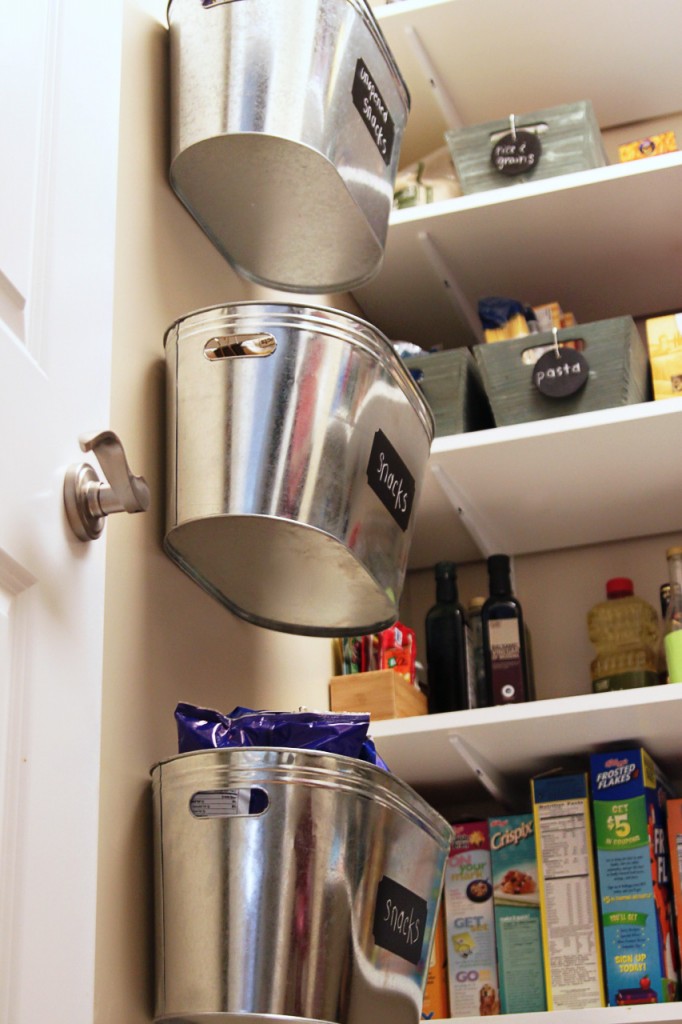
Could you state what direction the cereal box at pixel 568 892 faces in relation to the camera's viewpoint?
facing to the left of the viewer

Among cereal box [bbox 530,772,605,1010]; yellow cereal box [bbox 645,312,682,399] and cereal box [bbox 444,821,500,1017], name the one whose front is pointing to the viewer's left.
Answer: cereal box [bbox 530,772,605,1010]

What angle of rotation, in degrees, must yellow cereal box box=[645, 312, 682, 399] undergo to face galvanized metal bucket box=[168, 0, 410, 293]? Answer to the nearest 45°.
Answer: approximately 45° to its right
